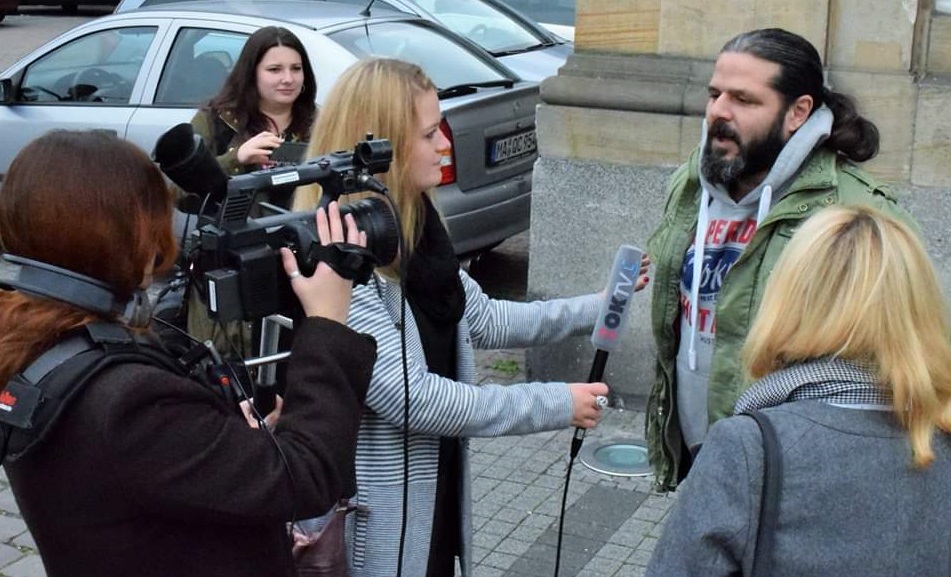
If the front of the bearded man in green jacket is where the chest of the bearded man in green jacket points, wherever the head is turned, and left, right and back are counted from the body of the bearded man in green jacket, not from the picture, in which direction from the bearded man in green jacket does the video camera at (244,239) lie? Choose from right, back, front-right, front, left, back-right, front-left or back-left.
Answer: front

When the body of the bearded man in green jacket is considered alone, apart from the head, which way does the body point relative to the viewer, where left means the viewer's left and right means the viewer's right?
facing the viewer and to the left of the viewer

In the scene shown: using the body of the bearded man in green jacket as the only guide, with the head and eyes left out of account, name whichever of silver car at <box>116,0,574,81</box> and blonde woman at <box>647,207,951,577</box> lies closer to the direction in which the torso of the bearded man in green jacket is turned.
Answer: the blonde woman

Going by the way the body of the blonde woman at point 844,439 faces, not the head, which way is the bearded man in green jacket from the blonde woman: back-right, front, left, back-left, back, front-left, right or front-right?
front

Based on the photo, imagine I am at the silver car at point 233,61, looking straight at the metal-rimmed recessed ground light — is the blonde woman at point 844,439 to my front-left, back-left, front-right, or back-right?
front-right

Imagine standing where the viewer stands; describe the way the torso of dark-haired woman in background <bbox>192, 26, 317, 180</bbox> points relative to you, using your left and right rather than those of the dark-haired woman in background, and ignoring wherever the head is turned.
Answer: facing the viewer and to the right of the viewer

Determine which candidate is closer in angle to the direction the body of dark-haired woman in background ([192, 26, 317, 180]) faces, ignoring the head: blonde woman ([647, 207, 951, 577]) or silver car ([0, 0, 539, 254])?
the blonde woman

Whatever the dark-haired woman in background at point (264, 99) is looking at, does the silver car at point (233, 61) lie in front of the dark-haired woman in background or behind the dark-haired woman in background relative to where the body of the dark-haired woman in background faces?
behind

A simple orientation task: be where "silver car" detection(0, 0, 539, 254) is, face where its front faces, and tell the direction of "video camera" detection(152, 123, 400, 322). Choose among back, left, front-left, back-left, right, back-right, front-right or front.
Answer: back-left

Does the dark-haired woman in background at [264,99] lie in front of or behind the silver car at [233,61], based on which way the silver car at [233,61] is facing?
behind

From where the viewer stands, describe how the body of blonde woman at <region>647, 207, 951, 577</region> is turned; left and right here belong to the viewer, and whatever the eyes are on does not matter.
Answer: facing away from the viewer

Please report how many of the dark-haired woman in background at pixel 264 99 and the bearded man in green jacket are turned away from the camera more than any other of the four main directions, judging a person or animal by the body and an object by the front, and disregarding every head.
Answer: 0

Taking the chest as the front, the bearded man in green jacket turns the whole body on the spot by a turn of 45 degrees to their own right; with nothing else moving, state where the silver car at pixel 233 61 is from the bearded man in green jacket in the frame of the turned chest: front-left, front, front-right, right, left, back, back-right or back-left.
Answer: front-right

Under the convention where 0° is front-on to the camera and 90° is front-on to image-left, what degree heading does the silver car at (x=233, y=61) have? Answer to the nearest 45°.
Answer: approximately 135°

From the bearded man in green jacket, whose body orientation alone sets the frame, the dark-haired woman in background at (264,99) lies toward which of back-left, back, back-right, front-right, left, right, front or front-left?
right

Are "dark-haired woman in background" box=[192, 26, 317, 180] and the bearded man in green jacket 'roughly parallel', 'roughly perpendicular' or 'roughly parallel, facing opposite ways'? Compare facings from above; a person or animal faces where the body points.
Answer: roughly perpendicular

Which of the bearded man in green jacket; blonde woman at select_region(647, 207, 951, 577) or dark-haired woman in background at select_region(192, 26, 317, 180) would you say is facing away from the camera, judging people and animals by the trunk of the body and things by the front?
the blonde woman

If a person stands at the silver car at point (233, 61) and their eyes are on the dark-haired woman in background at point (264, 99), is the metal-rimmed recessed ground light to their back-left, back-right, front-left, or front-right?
front-left

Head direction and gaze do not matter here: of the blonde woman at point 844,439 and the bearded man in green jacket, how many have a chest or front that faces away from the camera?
1
